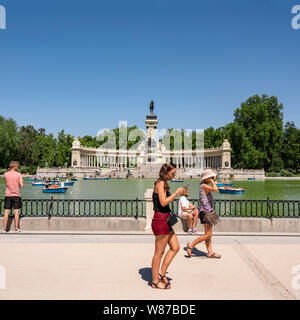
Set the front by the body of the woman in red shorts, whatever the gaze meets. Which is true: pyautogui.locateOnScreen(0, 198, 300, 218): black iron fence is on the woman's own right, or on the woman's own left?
on the woman's own left

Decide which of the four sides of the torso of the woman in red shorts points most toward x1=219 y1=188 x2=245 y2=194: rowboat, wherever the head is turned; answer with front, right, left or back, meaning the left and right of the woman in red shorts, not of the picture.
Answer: left

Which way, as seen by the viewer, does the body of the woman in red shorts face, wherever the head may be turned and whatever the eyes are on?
to the viewer's right

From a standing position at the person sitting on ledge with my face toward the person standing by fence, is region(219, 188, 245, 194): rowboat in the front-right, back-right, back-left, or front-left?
back-right

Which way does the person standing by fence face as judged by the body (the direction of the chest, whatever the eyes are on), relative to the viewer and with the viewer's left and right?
facing away from the viewer

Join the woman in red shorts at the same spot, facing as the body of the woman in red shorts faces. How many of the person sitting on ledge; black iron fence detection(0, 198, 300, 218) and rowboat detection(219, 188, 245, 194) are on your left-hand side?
3

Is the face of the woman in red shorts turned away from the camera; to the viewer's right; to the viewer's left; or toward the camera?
to the viewer's right

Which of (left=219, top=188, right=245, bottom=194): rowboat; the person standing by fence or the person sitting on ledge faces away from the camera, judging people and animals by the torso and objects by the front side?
the person standing by fence

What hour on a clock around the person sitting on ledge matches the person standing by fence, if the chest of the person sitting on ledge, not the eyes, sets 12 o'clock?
The person standing by fence is roughly at 4 o'clock from the person sitting on ledge.

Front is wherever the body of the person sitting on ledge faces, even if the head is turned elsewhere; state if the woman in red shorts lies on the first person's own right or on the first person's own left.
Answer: on the first person's own right
